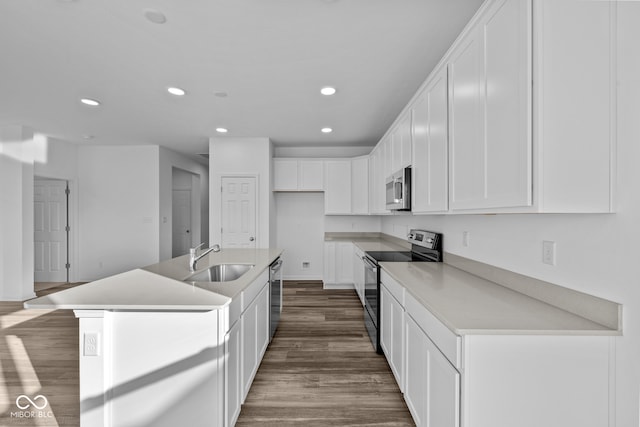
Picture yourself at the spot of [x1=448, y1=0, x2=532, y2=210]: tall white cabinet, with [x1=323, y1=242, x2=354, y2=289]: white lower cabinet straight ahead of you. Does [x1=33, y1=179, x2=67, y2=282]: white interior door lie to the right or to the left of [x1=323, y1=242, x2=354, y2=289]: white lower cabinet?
left

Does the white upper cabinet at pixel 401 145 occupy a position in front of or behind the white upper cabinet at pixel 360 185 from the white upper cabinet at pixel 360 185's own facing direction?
in front

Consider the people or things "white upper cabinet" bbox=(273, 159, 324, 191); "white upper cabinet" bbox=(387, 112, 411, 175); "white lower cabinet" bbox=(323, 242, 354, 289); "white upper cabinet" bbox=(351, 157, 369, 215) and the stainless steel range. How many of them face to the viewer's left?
2

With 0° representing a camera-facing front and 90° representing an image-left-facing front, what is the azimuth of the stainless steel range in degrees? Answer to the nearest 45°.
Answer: approximately 90°

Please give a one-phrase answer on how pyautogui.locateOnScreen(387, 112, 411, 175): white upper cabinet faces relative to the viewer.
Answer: facing to the left of the viewer

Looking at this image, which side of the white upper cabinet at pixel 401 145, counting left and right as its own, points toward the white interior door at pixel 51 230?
front

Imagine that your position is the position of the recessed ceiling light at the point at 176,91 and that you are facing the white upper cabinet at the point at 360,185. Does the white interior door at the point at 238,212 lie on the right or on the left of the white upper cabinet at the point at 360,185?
left

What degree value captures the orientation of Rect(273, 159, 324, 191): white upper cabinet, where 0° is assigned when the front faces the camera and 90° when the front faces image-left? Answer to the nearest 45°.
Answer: approximately 0°

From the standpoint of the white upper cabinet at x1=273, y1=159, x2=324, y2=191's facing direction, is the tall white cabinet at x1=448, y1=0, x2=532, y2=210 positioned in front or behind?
in front

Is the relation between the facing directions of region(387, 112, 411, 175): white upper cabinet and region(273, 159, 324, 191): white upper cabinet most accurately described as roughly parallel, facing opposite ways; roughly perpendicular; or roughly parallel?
roughly perpendicular
